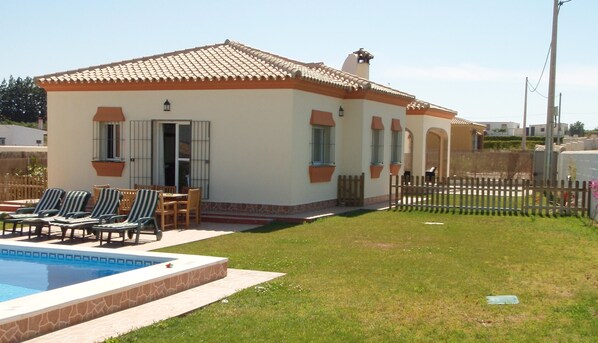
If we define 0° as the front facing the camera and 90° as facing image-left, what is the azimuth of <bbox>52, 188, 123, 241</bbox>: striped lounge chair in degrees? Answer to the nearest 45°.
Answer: approximately 45°

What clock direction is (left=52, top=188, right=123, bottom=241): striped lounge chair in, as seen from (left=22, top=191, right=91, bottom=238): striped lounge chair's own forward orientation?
(left=52, top=188, right=123, bottom=241): striped lounge chair is roughly at 9 o'clock from (left=22, top=191, right=91, bottom=238): striped lounge chair.

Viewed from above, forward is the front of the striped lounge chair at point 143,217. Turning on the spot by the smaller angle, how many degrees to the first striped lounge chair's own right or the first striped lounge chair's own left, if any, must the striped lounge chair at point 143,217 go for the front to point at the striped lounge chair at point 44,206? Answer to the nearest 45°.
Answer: approximately 90° to the first striped lounge chair's own right

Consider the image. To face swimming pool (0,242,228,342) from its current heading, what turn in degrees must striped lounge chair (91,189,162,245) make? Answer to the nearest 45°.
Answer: approximately 45° to its left

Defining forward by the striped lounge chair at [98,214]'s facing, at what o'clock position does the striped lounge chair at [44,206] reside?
the striped lounge chair at [44,206] is roughly at 3 o'clock from the striped lounge chair at [98,214].

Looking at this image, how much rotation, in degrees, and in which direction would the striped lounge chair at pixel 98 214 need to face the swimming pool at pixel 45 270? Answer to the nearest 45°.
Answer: approximately 45° to its left

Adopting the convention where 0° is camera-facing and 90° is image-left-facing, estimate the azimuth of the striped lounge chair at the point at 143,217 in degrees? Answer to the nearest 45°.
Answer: approximately 45°
